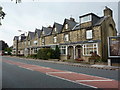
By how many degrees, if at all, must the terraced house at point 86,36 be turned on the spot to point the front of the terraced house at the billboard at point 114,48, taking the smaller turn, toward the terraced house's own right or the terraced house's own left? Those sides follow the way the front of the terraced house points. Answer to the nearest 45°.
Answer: approximately 45° to the terraced house's own left

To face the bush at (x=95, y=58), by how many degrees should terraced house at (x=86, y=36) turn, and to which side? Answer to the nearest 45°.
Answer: approximately 45° to its left

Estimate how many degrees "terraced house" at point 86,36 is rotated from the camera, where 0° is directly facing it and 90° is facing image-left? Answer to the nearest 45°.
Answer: approximately 45°
